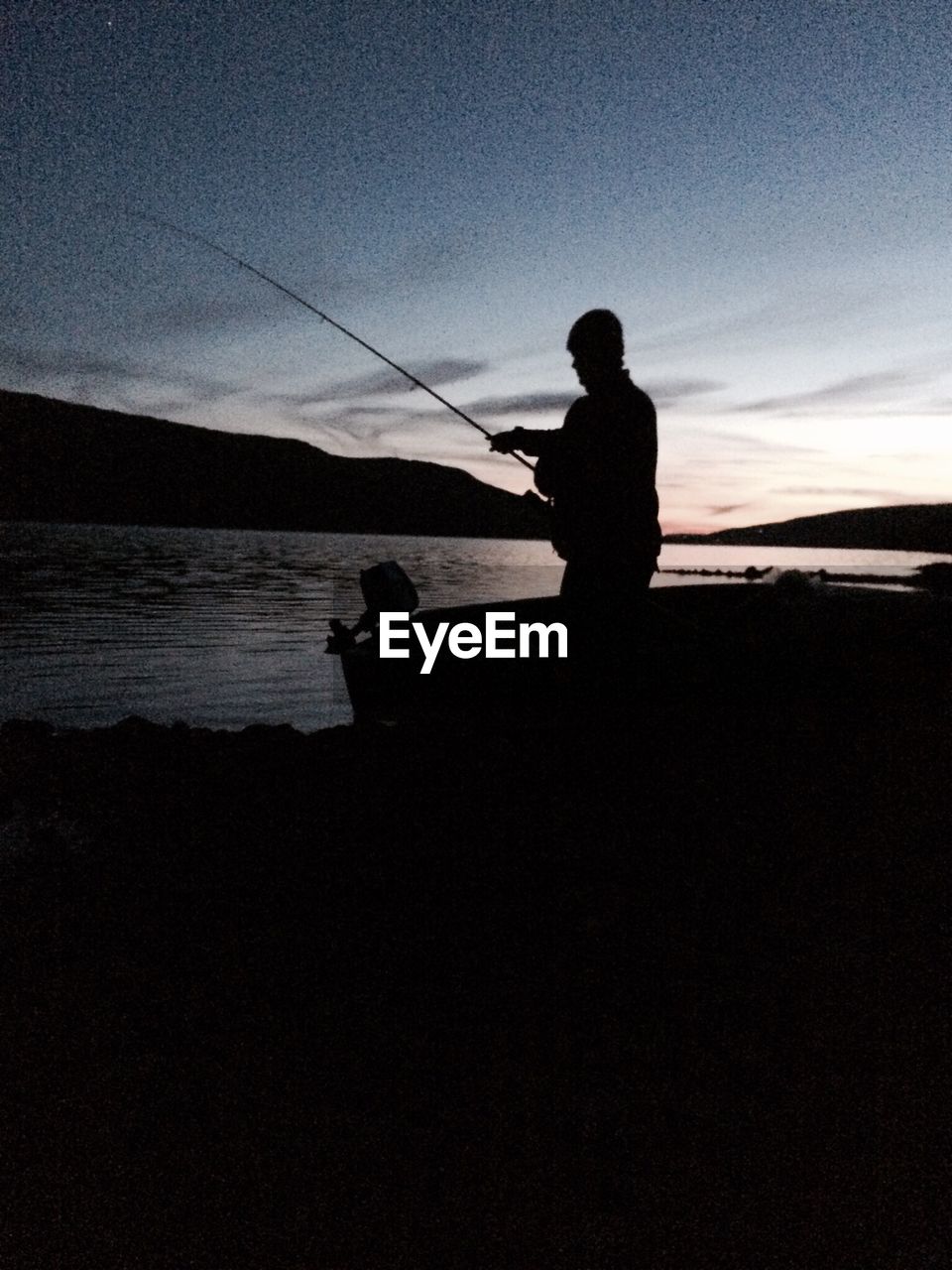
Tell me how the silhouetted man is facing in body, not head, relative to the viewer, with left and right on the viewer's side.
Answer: facing to the left of the viewer

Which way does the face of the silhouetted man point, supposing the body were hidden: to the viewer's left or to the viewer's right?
to the viewer's left
